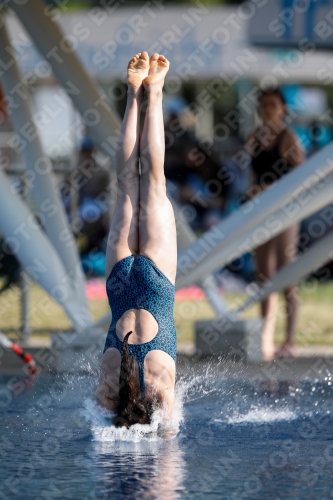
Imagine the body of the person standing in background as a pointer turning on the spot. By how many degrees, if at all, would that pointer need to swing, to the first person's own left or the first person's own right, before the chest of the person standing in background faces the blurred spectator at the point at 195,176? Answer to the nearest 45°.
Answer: approximately 135° to the first person's own right

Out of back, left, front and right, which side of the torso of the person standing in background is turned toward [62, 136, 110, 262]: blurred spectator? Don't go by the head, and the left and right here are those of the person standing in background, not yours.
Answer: right

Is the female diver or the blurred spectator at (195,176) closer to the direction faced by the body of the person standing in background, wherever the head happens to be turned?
the female diver

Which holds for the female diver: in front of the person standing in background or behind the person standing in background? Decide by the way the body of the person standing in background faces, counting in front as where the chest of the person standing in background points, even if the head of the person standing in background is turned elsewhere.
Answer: in front

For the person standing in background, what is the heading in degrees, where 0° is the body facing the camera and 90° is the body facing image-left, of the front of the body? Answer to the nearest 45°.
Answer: approximately 45°

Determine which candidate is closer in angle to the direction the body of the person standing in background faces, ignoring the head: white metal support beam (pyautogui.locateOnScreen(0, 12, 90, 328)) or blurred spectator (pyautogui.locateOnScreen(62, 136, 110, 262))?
the white metal support beam
